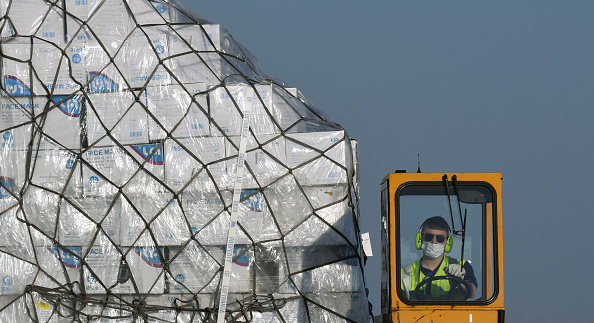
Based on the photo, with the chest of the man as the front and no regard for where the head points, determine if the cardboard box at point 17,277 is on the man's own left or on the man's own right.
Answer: on the man's own right

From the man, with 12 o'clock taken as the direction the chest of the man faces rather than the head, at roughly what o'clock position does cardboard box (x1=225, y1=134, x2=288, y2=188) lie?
The cardboard box is roughly at 4 o'clock from the man.

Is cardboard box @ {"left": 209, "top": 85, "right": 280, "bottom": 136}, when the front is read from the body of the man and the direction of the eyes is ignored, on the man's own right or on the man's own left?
on the man's own right

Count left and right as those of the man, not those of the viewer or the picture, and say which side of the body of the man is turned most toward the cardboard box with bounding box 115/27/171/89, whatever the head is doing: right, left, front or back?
right

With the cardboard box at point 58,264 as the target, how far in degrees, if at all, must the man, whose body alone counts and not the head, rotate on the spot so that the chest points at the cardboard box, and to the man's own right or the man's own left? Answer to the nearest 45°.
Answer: approximately 90° to the man's own right

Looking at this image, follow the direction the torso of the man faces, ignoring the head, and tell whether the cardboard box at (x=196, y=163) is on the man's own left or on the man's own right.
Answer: on the man's own right

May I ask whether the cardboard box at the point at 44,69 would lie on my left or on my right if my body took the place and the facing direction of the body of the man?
on my right

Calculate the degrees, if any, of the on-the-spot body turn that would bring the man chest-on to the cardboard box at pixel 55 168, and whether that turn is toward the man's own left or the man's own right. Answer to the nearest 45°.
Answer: approximately 90° to the man's own right

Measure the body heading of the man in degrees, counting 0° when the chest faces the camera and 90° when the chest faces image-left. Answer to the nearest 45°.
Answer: approximately 0°

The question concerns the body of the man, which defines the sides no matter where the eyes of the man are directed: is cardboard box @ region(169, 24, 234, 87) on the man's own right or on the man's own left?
on the man's own right
